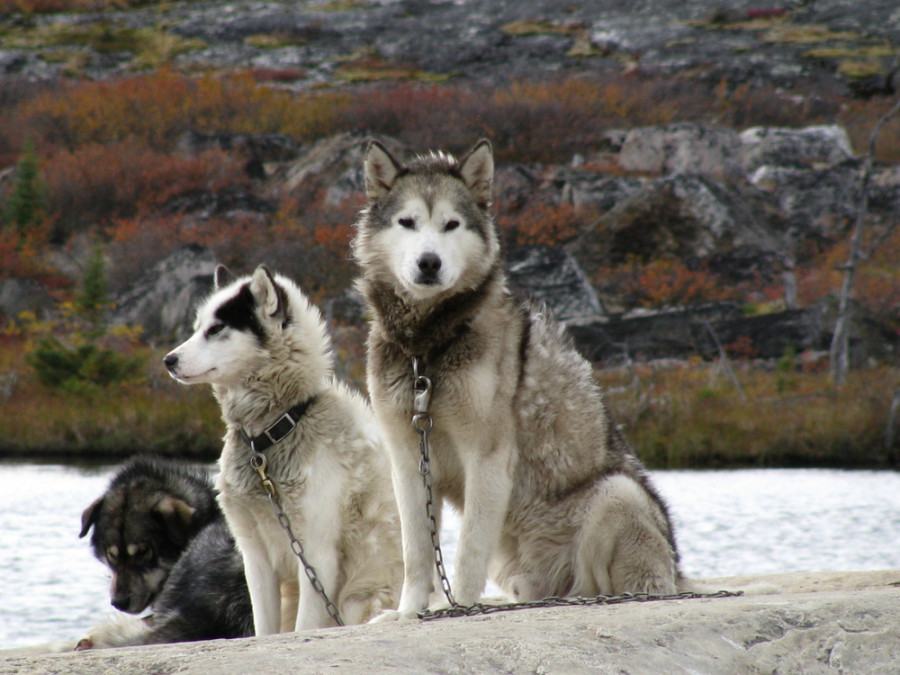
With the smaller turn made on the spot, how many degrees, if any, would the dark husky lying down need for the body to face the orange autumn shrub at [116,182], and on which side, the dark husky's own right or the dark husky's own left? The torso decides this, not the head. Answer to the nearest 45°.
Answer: approximately 135° to the dark husky's own right

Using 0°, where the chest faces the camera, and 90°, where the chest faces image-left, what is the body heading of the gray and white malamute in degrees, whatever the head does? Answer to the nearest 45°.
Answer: approximately 45°

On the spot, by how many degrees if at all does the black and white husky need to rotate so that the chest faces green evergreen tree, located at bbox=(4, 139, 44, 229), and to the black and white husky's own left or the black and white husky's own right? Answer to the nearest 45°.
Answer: approximately 135° to the black and white husky's own right

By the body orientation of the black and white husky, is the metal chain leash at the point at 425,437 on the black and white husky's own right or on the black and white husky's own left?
on the black and white husky's own left

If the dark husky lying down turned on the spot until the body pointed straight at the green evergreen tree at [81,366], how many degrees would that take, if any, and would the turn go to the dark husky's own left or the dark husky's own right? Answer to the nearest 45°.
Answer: approximately 135° to the dark husky's own right

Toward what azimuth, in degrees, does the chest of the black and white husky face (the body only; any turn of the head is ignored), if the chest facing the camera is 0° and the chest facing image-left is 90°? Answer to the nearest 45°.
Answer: approximately 45°

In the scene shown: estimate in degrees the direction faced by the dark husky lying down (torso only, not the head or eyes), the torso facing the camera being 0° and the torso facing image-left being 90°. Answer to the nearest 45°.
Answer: approximately 45°

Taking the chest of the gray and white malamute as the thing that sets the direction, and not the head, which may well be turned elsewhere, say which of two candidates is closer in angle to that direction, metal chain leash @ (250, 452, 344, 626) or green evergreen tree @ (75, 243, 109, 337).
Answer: the metal chain leash
